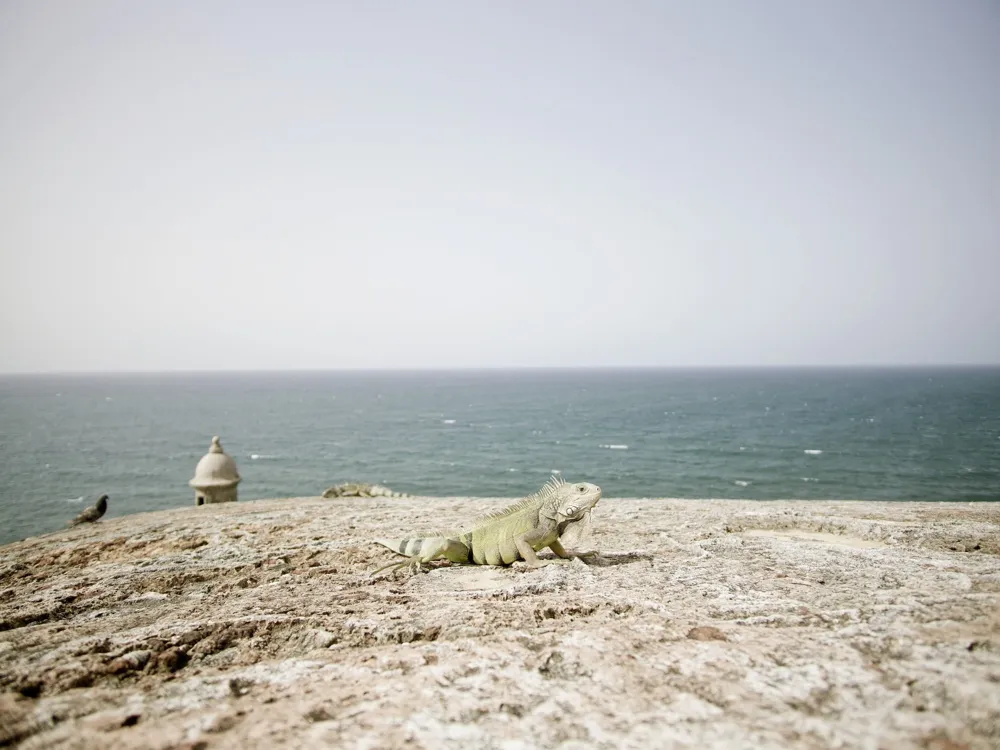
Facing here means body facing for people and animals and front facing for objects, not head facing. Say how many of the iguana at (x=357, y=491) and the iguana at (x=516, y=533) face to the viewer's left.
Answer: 1

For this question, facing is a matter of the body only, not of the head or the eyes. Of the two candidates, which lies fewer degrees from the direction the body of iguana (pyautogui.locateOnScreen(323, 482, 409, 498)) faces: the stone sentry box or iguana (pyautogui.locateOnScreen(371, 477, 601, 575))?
the stone sentry box

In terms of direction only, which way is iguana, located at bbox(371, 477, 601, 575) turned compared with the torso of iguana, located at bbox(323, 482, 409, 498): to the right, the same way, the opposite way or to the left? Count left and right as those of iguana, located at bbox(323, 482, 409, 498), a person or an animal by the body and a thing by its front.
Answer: the opposite way

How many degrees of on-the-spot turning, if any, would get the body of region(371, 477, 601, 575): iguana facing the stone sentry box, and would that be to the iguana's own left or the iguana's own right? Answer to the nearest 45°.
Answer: approximately 135° to the iguana's own left

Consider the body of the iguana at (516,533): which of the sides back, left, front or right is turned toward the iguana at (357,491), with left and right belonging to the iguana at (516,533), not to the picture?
left

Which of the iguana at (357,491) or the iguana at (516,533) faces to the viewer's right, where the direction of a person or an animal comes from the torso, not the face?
the iguana at (516,533)

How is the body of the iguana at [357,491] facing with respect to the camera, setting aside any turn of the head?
to the viewer's left

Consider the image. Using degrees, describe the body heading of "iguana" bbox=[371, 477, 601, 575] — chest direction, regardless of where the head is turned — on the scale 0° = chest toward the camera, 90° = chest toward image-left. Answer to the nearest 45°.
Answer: approximately 270°

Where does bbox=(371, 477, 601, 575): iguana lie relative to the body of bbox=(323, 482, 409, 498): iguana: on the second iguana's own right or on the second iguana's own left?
on the second iguana's own left

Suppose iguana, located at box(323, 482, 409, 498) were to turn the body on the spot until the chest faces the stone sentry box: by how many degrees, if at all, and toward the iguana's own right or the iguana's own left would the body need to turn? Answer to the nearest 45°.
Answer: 0° — it already faces it
